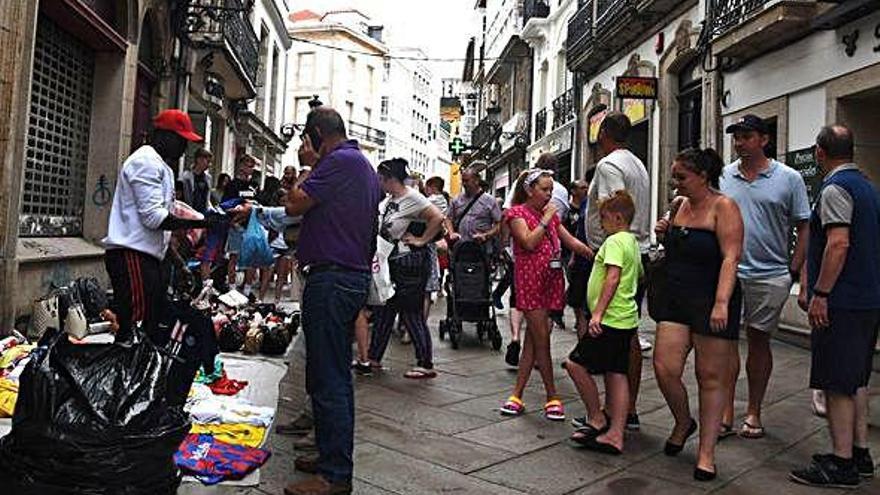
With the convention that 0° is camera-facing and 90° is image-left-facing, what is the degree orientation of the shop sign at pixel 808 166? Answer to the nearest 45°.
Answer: approximately 45°

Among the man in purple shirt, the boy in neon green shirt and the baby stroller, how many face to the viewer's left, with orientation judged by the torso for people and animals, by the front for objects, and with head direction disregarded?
2

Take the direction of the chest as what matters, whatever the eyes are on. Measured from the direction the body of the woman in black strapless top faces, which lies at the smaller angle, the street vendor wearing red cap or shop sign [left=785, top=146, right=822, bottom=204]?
the street vendor wearing red cap

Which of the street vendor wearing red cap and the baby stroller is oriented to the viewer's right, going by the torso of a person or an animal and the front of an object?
the street vendor wearing red cap

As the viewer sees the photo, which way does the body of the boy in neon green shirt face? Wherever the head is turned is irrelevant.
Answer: to the viewer's left

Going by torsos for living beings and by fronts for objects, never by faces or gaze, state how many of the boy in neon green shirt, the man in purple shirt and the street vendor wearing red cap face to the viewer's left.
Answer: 2

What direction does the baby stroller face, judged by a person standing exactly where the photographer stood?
facing the viewer

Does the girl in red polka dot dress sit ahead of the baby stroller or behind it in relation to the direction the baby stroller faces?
ahead

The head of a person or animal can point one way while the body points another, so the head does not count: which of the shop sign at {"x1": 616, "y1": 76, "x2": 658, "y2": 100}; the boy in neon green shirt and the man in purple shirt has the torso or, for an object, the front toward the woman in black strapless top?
the shop sign

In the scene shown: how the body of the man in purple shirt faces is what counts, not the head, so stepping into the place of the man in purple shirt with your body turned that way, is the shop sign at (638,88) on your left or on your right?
on your right

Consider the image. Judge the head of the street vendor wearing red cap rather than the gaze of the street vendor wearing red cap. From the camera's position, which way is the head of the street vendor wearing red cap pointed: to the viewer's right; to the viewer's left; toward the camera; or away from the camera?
to the viewer's right

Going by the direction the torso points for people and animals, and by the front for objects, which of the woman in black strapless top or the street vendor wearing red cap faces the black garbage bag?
the woman in black strapless top

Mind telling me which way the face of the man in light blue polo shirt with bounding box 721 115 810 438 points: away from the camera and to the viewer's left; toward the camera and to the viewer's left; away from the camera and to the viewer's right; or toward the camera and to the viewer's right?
toward the camera and to the viewer's left

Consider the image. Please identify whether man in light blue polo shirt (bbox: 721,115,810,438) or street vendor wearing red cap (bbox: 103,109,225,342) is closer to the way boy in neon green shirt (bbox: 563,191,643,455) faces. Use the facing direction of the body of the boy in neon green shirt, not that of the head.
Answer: the street vendor wearing red cap

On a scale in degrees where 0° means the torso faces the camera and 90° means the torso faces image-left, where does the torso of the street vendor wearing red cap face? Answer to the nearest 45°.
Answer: approximately 270°

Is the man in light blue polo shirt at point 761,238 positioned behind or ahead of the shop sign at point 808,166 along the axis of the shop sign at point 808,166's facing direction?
ahead

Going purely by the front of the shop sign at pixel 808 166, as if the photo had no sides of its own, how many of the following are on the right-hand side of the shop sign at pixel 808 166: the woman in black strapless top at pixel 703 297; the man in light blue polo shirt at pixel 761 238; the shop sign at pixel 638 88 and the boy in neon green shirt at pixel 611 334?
1

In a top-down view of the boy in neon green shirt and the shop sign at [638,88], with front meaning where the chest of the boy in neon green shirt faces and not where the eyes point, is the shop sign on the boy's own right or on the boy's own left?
on the boy's own right
